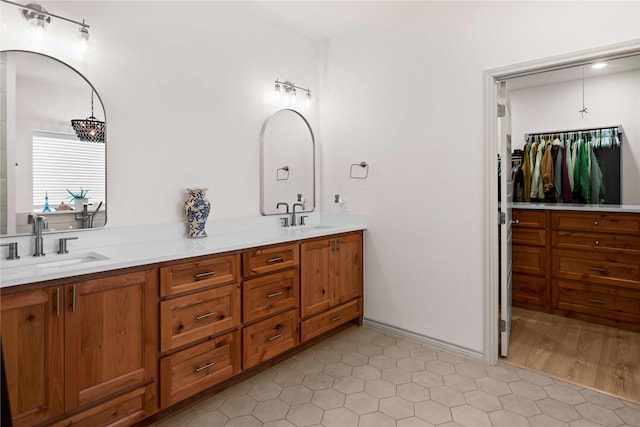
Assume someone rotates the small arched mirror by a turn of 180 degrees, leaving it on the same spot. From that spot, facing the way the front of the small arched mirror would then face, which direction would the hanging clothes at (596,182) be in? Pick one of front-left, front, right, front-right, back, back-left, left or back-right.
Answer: back-right

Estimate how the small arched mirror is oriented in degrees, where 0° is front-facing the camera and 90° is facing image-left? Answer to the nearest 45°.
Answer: approximately 315°

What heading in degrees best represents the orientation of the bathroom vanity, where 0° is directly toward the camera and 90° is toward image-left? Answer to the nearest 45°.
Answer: approximately 315°

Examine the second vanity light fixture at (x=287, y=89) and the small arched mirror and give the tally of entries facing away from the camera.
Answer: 0

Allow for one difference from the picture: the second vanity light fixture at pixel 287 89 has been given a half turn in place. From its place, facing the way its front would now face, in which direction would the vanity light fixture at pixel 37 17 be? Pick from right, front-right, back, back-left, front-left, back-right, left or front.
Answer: left

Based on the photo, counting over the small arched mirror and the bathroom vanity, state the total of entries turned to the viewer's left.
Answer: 0
